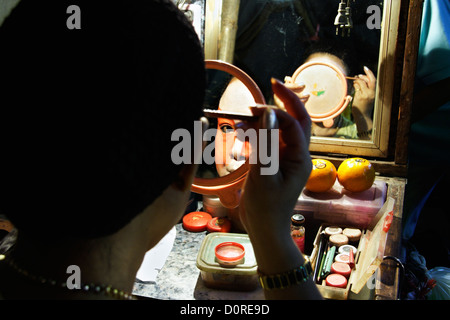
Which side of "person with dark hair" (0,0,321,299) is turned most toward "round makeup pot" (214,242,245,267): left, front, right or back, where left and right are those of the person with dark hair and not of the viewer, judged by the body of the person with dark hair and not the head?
front

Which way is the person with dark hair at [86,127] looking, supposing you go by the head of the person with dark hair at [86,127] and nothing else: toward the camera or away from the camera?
away from the camera

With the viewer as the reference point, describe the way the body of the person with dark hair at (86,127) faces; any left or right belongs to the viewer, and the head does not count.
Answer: facing away from the viewer and to the right of the viewer

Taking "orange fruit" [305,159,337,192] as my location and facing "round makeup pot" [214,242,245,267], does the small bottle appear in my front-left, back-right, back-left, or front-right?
front-left

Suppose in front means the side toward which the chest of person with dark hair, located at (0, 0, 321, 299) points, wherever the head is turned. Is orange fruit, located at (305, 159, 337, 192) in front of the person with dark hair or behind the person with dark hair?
in front

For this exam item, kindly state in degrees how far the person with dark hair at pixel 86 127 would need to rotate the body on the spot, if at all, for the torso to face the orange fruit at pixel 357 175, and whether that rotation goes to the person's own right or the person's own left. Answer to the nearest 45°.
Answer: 0° — they already face it
